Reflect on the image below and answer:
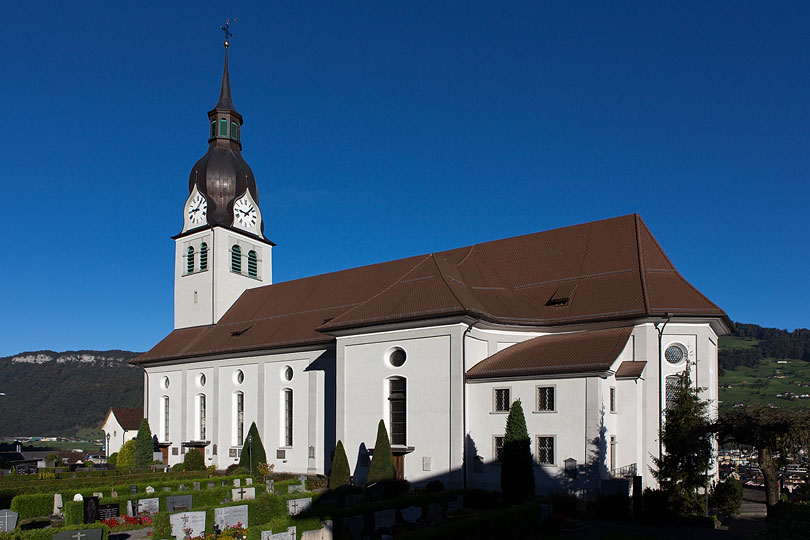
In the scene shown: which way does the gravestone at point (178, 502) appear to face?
toward the camera

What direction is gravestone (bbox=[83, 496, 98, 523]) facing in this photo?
toward the camera

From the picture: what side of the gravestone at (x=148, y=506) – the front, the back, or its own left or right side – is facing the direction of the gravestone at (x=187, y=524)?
front

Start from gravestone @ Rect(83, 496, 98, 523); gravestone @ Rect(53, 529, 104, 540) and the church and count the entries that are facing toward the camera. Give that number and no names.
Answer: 2

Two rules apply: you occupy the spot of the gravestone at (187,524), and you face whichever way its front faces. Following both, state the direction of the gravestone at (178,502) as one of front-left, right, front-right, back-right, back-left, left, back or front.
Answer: back
